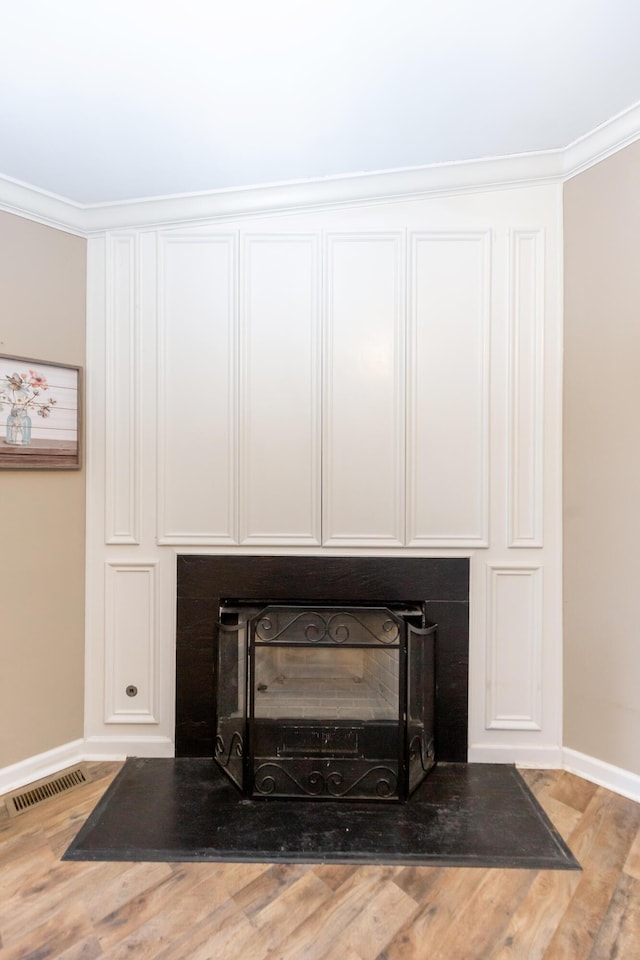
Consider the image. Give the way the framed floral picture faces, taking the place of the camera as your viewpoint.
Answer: facing the viewer and to the right of the viewer

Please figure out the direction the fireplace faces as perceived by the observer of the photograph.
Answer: facing the viewer

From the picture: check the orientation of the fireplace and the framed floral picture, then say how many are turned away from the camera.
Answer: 0

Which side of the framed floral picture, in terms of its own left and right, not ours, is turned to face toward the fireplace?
front

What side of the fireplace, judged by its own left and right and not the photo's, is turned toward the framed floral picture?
right

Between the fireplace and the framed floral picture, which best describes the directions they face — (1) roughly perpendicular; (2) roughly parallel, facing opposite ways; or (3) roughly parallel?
roughly perpendicular
